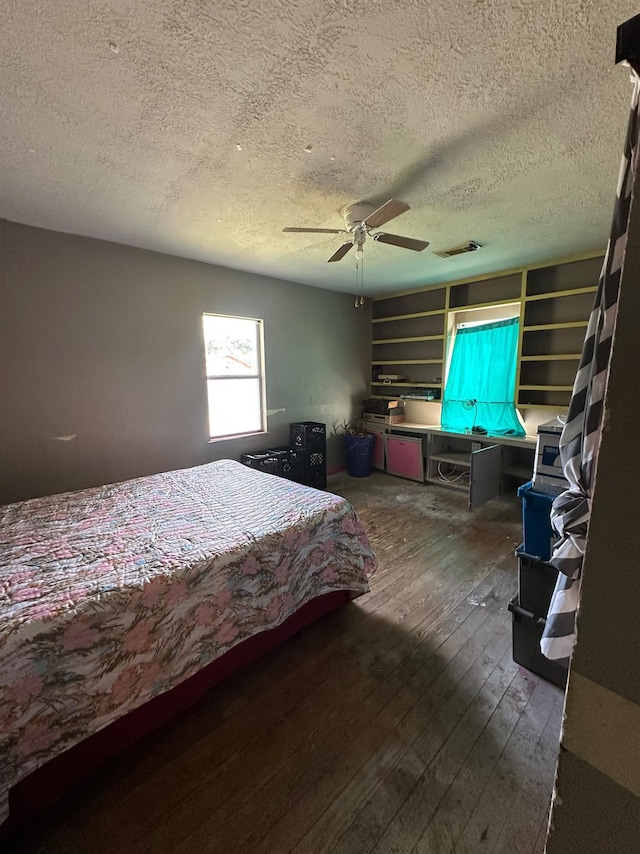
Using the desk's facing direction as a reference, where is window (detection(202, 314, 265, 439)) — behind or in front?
in front

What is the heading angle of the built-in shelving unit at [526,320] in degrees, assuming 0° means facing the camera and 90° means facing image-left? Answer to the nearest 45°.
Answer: approximately 45°

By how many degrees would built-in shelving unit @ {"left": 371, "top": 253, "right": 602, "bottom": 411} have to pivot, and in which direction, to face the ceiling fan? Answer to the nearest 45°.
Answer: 0° — it already faces it

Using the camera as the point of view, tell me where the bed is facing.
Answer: facing away from the viewer and to the right of the viewer
